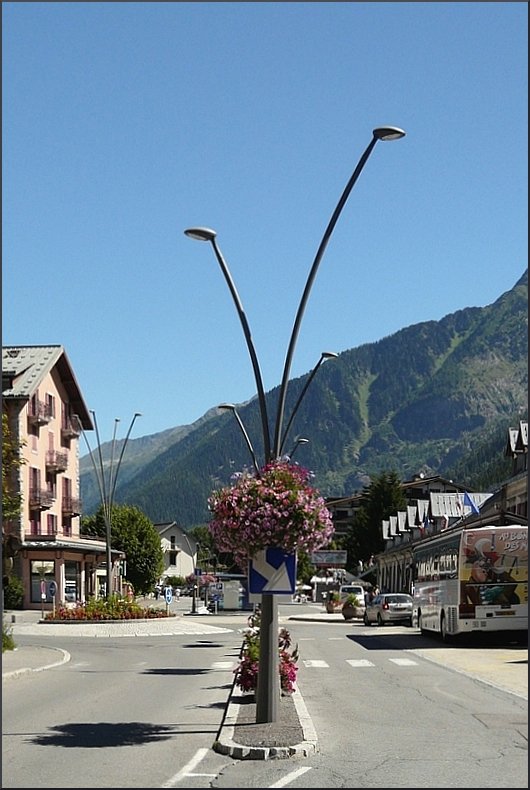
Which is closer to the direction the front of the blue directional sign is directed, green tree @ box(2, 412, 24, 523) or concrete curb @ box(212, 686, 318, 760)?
the concrete curb

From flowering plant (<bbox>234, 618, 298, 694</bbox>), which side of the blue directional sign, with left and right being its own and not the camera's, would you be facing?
back

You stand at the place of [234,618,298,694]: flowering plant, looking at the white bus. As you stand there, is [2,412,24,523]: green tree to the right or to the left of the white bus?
left

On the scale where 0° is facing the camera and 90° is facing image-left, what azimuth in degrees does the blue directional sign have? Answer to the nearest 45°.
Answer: approximately 0°

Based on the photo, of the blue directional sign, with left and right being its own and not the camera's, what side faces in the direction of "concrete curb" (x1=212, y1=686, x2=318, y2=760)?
front
